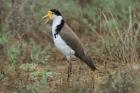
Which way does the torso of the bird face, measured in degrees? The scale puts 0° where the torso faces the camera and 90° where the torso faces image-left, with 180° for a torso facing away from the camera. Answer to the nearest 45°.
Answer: approximately 90°
